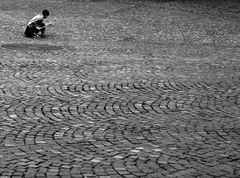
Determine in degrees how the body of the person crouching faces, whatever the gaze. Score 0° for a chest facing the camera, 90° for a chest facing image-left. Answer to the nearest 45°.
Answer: approximately 270°
